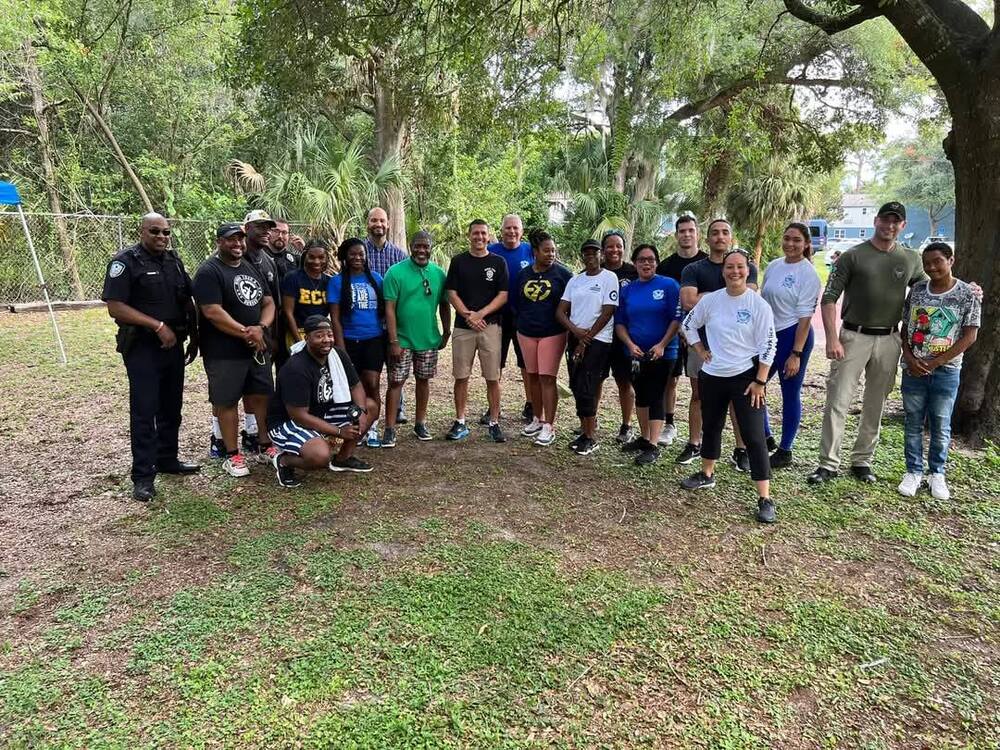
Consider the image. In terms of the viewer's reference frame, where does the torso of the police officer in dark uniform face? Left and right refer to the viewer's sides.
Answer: facing the viewer and to the right of the viewer

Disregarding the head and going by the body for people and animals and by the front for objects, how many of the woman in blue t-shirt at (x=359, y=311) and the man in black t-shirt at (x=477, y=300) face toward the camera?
2

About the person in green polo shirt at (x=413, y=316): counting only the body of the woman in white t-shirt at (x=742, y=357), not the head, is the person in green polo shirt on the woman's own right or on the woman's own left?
on the woman's own right

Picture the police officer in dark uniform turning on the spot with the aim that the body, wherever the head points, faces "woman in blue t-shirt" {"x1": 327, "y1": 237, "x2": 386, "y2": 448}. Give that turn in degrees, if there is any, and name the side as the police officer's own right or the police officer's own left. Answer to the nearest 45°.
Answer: approximately 45° to the police officer's own left

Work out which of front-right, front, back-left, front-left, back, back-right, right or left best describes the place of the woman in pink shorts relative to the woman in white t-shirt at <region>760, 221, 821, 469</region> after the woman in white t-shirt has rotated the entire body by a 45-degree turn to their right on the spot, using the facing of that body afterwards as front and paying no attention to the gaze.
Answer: front

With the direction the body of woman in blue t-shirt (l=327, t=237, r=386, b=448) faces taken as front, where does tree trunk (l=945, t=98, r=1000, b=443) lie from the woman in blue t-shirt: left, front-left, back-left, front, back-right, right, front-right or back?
left
